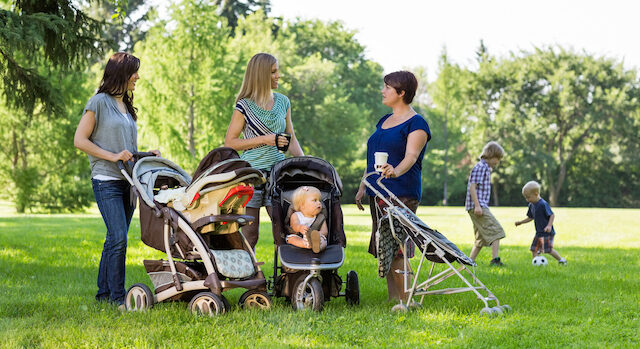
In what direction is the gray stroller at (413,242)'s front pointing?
to the viewer's right

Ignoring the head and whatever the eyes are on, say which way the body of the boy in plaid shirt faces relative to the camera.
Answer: to the viewer's right

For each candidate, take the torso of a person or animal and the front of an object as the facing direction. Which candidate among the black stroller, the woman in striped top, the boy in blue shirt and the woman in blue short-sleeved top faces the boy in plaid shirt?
the boy in blue shirt

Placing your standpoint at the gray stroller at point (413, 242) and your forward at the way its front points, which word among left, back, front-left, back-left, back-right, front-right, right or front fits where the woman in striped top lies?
back

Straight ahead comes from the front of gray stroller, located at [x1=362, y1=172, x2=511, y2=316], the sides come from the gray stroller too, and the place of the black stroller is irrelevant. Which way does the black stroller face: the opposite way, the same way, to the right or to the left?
to the right

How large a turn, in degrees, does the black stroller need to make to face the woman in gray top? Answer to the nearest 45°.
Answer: approximately 90° to its right

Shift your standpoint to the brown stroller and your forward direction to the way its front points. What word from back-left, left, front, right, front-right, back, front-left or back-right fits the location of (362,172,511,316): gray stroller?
front-left

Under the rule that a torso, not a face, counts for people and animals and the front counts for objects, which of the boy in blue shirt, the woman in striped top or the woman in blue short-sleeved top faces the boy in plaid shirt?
the boy in blue shirt

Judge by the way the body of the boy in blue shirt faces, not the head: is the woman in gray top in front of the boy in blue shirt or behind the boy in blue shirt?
in front

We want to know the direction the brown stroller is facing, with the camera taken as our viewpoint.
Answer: facing the viewer and to the right of the viewer

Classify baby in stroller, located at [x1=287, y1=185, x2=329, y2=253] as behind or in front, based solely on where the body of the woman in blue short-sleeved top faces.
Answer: in front

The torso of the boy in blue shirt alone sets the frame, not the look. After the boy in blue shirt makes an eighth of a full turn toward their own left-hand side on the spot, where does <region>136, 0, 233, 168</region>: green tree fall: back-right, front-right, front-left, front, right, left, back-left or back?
back-right

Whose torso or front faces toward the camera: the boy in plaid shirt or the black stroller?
the black stroller

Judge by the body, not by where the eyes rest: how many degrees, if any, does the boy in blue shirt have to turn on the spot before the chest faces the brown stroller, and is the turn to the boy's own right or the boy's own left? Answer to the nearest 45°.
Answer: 0° — they already face it

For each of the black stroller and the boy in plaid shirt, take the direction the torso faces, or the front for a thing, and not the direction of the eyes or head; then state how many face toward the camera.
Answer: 1

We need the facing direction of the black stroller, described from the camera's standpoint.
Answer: facing the viewer

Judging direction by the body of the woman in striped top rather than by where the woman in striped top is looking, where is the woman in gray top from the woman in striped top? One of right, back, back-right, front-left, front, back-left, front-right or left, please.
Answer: back-right
